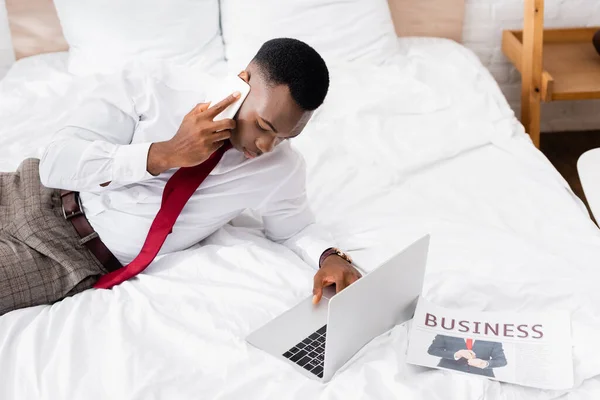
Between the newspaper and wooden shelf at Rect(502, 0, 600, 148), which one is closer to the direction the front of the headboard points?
the newspaper

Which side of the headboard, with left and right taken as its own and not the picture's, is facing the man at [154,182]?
front

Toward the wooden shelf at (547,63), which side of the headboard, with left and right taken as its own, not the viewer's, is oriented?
left

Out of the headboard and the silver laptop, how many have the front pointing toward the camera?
1

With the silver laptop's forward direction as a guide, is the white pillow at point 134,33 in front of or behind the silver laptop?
in front

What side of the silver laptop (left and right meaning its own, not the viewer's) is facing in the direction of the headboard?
front

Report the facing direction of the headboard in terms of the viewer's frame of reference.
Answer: facing the viewer

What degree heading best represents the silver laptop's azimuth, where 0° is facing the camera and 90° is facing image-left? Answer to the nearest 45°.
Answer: approximately 135°

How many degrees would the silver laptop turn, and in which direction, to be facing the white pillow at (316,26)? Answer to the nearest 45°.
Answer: approximately 45° to its right

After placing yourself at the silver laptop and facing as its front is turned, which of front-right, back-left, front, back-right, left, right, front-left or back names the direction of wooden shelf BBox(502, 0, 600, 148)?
right

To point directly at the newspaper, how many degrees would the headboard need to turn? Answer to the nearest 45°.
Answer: approximately 45° to its left
